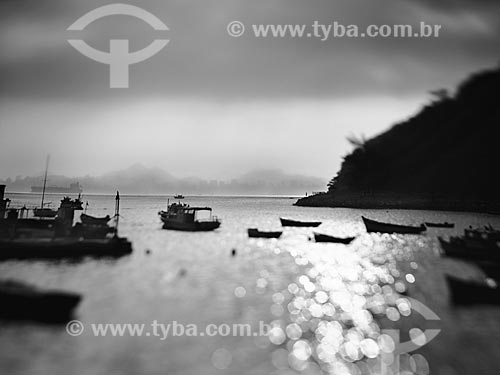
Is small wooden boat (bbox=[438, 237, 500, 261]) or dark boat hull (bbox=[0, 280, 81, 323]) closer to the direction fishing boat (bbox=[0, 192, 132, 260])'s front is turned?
the small wooden boat

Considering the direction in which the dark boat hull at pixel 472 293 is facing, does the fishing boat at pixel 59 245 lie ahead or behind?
ahead

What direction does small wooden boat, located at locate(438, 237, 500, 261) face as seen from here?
to the viewer's left

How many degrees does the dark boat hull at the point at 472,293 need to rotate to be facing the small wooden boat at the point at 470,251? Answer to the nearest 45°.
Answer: approximately 90° to its right

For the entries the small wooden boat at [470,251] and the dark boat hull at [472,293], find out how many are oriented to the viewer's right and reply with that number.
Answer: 0

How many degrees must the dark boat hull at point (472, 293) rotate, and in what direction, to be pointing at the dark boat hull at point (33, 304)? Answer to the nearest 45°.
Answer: approximately 45° to its left

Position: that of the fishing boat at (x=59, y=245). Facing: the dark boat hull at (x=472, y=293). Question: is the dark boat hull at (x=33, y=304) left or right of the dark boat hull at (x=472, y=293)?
right

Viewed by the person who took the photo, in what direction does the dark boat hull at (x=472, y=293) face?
facing to the left of the viewer
